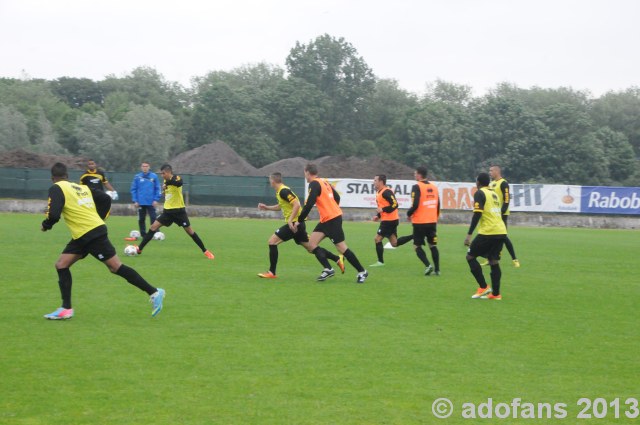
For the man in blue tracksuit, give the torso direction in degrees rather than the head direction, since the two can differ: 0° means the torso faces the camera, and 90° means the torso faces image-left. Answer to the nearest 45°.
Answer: approximately 0°

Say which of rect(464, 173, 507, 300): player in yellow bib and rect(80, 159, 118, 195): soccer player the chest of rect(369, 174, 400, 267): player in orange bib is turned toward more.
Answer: the soccer player

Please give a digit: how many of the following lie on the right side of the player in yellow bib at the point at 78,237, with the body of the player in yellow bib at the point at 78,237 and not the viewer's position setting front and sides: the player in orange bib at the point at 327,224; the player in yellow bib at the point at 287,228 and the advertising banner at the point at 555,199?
3

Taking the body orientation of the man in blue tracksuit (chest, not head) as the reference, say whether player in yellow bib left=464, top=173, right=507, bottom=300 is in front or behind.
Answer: in front

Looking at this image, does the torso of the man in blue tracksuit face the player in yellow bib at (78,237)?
yes

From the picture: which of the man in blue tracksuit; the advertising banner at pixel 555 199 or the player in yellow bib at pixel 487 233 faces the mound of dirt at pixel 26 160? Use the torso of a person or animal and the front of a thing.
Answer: the player in yellow bib

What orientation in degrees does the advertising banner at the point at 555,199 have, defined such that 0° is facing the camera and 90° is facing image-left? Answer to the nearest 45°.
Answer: approximately 0°

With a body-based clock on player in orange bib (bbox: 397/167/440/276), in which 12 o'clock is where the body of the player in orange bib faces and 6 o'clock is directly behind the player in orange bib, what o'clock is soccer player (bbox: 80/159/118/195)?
The soccer player is roughly at 11 o'clock from the player in orange bib.

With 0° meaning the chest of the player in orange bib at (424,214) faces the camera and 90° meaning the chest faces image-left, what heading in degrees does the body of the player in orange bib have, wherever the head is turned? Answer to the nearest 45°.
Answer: approximately 135°

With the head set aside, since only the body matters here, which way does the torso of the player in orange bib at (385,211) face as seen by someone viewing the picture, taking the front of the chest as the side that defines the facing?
to the viewer's left

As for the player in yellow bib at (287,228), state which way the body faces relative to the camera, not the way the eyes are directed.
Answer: to the viewer's left
